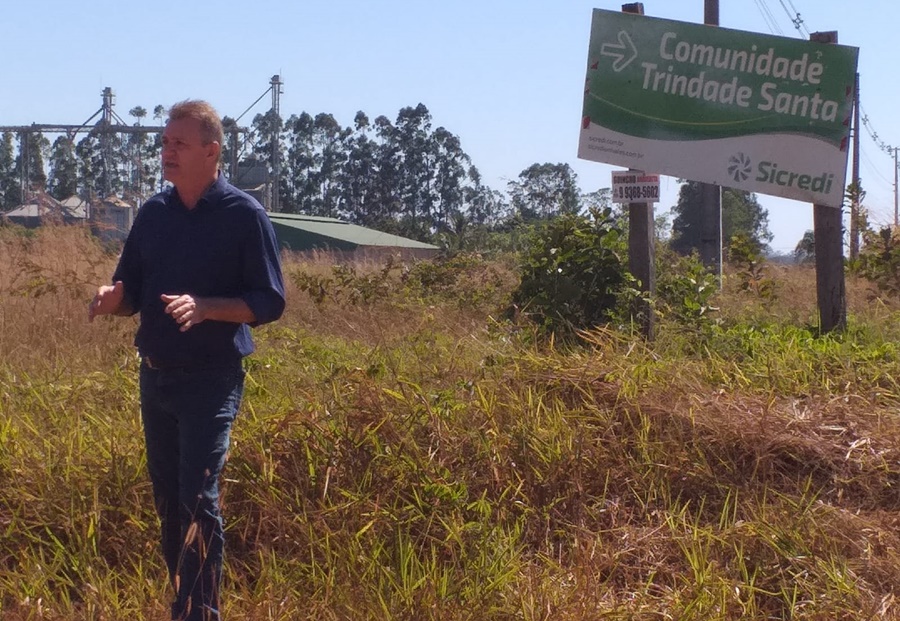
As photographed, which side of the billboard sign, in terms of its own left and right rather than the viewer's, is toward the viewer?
front

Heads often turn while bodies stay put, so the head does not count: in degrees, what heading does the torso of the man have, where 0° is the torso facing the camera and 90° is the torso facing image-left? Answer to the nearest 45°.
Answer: approximately 45°

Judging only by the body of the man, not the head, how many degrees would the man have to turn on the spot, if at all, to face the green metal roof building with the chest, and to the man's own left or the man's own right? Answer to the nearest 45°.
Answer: approximately 135° to the man's own right

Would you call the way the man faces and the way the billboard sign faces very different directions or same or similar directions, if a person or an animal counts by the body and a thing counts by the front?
same or similar directions

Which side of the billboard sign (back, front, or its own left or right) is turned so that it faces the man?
front

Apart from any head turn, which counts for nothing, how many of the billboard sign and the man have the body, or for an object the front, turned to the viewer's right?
0

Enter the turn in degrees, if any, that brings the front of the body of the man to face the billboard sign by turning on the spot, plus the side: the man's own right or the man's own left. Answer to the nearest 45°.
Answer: approximately 180°

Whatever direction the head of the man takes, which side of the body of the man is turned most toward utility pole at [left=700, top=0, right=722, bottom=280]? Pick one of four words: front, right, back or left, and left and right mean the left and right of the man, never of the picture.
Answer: back

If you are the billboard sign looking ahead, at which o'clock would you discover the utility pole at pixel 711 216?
The utility pole is roughly at 6 o'clock from the billboard sign.

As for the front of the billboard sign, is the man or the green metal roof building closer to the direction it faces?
the man
